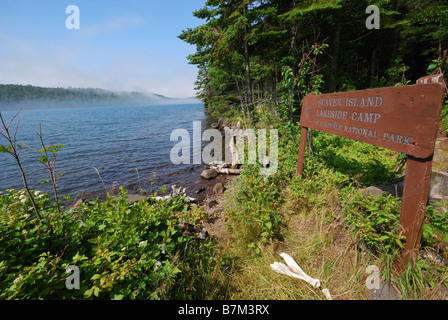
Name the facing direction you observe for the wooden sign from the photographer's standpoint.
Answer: facing the viewer and to the left of the viewer
